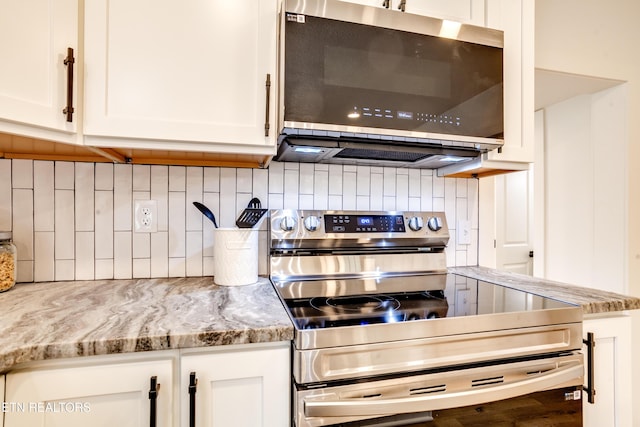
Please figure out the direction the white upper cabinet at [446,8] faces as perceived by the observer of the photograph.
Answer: facing the viewer and to the right of the viewer

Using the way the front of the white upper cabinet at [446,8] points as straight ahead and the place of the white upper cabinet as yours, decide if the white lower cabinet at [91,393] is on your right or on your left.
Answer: on your right

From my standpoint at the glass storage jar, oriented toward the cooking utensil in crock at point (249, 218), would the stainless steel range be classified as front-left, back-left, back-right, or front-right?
front-right

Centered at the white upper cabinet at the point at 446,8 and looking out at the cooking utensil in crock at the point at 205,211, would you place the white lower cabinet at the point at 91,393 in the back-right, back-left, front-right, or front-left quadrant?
front-left

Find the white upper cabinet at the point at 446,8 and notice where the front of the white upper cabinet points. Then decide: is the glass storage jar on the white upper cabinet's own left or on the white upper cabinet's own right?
on the white upper cabinet's own right

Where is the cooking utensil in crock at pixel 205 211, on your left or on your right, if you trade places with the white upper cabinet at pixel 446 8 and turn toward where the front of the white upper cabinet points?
on your right

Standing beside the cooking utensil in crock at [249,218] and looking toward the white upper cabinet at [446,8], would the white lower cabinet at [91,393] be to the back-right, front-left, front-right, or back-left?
back-right
